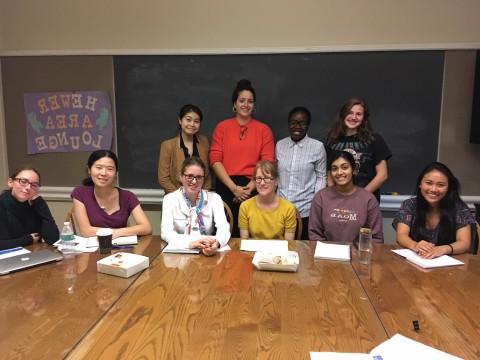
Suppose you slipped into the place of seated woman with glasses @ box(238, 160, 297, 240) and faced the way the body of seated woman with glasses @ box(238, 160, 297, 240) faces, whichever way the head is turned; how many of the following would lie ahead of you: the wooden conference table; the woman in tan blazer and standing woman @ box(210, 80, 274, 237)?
1

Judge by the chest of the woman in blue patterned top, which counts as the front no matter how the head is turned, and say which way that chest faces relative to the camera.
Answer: toward the camera

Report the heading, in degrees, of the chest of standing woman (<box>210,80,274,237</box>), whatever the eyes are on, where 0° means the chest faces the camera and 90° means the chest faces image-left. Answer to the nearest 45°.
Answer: approximately 0°

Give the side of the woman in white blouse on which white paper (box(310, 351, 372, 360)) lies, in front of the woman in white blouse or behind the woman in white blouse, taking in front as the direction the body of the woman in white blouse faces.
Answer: in front

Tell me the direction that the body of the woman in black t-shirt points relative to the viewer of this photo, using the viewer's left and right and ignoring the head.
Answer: facing the viewer

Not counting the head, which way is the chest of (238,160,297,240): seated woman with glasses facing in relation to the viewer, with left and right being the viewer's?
facing the viewer

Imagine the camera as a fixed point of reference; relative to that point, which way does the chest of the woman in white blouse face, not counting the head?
toward the camera

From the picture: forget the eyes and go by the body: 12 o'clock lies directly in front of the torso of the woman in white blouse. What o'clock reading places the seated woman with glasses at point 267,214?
The seated woman with glasses is roughly at 9 o'clock from the woman in white blouse.

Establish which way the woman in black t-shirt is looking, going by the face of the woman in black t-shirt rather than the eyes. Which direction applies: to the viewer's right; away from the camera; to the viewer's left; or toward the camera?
toward the camera

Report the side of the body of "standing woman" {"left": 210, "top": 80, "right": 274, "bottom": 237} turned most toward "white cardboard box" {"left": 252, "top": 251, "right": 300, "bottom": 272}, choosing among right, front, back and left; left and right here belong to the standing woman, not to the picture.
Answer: front

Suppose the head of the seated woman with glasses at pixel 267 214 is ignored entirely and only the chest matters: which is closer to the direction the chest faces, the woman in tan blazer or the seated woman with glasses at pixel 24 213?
the seated woman with glasses

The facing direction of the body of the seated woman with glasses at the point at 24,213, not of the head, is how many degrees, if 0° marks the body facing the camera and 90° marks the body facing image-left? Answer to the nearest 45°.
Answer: approximately 315°

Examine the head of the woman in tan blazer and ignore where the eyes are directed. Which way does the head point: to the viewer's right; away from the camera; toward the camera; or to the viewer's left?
toward the camera

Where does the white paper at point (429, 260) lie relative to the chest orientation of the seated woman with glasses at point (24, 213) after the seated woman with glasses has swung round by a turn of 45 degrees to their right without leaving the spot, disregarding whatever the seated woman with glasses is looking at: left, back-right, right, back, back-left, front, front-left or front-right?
front-left
